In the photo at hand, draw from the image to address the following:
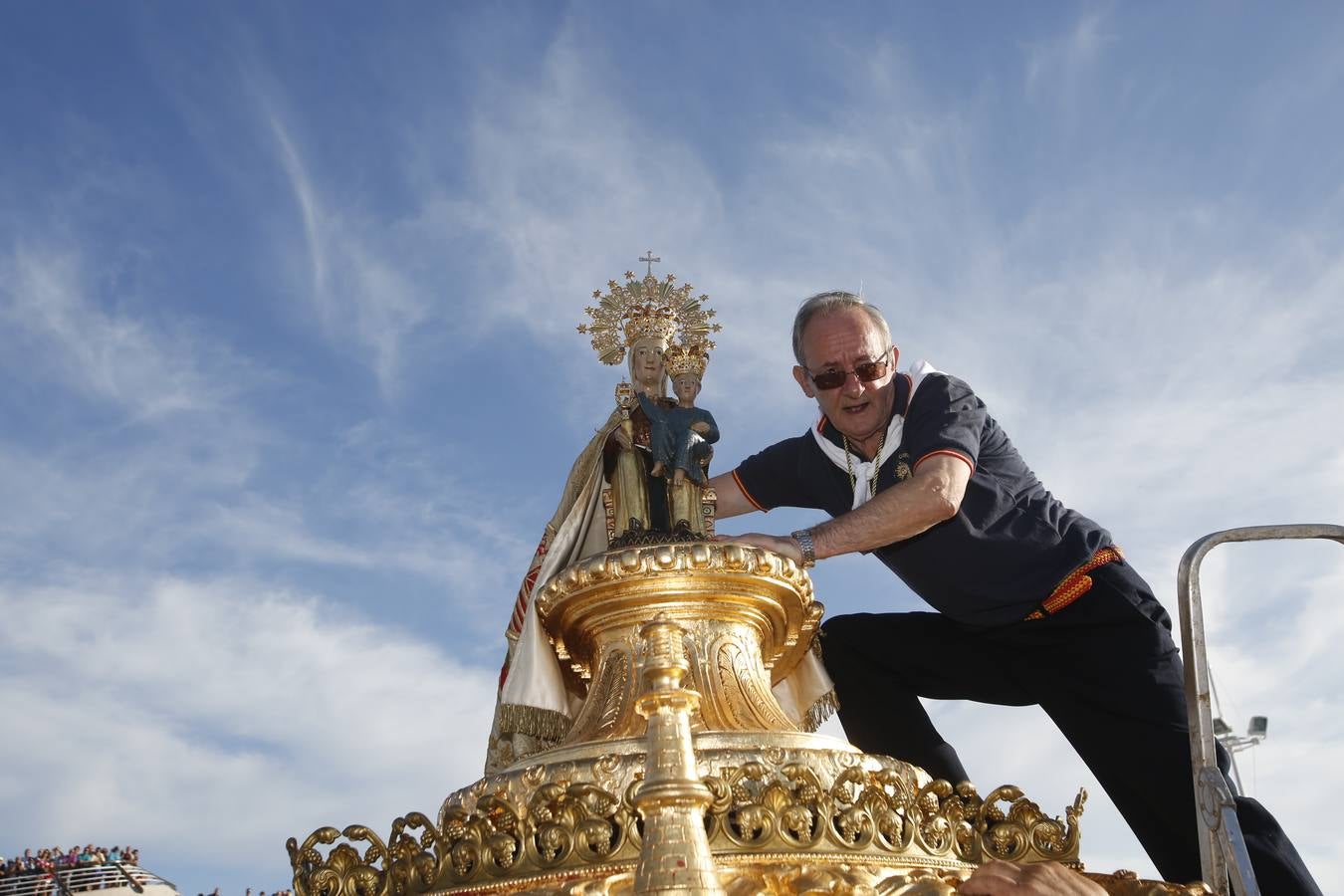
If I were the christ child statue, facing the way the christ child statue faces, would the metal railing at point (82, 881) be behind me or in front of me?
behind

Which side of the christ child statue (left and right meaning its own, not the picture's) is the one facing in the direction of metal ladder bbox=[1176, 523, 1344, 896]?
left

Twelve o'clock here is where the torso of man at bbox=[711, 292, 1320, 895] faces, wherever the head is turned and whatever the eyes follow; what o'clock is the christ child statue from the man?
The christ child statue is roughly at 12 o'clock from the man.

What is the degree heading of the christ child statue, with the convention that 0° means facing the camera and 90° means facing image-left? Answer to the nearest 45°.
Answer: approximately 0°

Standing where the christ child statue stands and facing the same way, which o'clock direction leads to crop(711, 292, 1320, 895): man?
The man is roughly at 8 o'clock from the christ child statue.

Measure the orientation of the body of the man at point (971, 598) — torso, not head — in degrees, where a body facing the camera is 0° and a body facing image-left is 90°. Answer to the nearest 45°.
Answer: approximately 45°

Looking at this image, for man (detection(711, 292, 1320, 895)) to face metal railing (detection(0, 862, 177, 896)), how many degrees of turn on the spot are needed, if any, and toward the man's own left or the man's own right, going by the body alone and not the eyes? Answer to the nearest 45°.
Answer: approximately 90° to the man's own right
